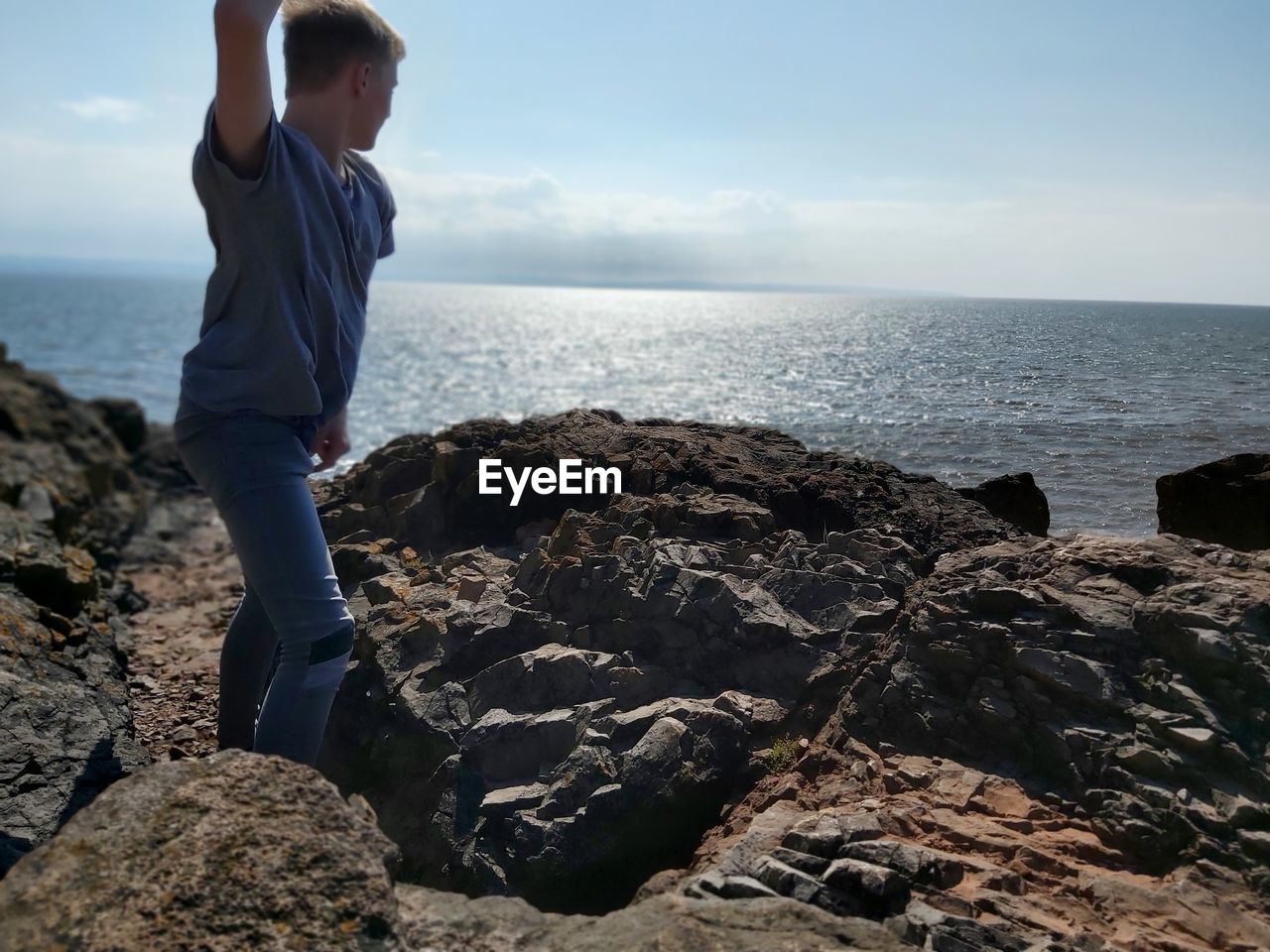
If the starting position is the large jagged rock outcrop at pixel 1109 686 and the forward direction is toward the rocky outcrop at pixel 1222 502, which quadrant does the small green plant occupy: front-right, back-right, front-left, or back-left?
back-left

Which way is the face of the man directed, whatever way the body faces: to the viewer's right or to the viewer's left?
to the viewer's right

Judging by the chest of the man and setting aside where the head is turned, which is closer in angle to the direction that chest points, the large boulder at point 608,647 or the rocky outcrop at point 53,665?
the large boulder
